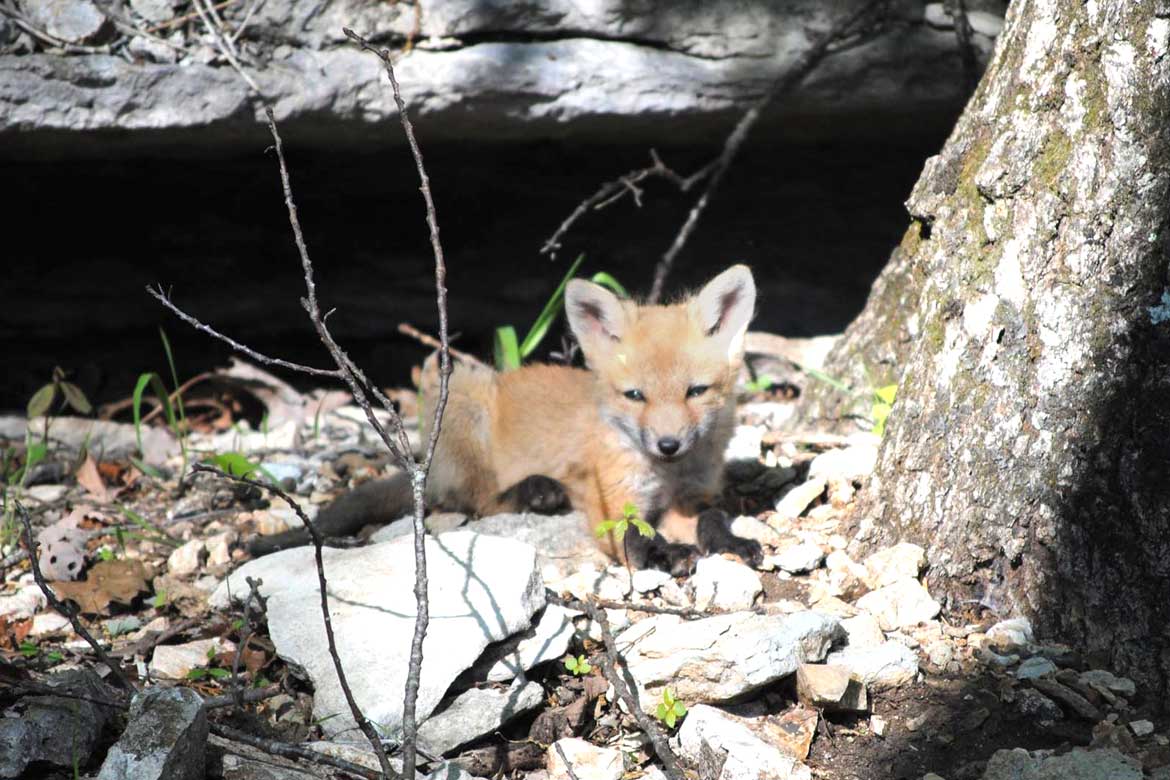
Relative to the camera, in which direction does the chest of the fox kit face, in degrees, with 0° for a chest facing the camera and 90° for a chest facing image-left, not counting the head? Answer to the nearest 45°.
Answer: approximately 315°

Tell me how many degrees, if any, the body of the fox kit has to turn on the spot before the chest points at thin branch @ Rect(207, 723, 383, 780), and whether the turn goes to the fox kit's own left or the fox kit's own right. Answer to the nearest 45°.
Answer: approximately 45° to the fox kit's own right

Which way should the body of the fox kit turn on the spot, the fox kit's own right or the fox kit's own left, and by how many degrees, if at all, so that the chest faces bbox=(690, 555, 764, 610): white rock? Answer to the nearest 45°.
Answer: approximately 45° to the fox kit's own right

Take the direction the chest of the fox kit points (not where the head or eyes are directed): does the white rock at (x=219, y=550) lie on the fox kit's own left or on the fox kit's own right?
on the fox kit's own right

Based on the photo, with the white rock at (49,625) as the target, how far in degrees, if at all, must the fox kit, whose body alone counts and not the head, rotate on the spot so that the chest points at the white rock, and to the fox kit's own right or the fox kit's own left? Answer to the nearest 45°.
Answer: approximately 90° to the fox kit's own right

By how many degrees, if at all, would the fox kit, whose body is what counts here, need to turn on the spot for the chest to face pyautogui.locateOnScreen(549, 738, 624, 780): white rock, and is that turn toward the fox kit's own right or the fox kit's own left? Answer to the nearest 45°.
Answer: approximately 45° to the fox kit's own right

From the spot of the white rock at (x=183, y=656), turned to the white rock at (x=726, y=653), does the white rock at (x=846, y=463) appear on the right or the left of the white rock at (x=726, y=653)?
left
